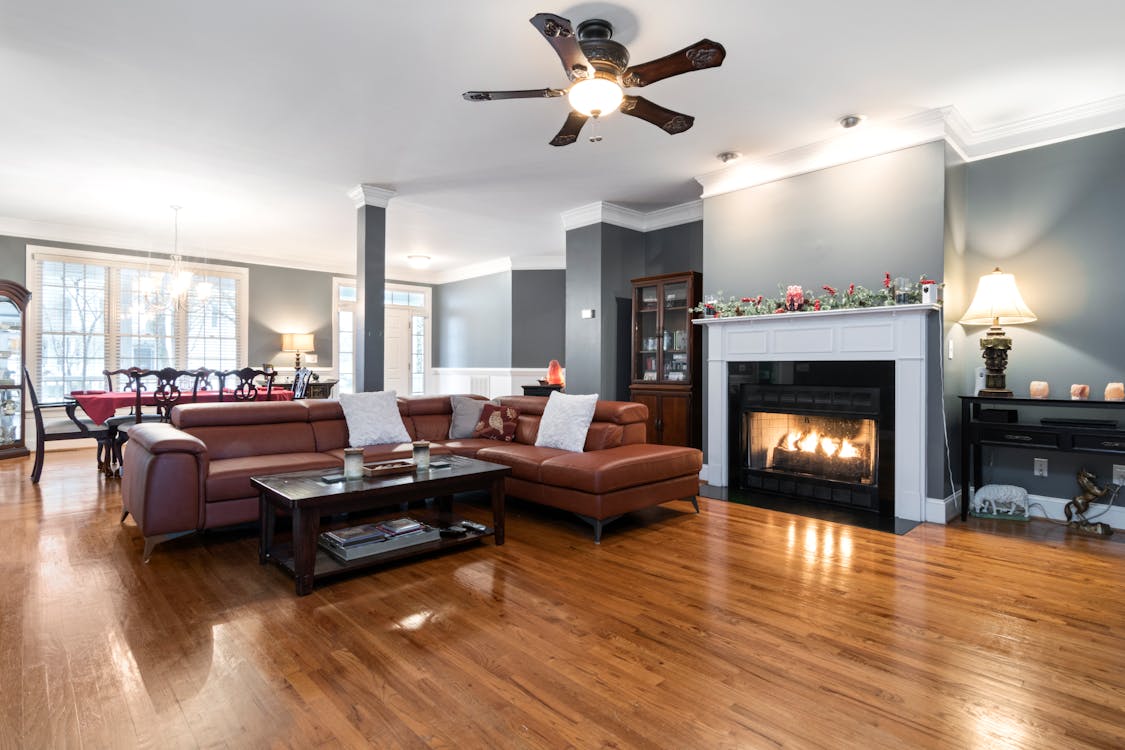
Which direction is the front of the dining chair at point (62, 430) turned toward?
to the viewer's right

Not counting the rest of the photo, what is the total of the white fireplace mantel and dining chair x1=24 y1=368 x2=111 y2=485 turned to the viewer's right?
1

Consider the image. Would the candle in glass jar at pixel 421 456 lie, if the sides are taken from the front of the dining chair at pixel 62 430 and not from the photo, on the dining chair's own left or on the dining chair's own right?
on the dining chair's own right

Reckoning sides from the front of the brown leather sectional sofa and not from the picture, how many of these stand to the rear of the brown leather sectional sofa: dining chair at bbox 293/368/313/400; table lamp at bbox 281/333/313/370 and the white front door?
3

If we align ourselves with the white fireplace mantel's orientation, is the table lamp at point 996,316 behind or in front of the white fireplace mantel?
behind

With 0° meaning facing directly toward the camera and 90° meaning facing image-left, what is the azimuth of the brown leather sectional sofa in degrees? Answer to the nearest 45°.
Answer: approximately 0°

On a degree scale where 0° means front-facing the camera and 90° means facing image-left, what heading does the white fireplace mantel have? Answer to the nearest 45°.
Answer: approximately 45°

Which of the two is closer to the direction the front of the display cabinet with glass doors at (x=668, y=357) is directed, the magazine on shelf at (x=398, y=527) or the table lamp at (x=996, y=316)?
the magazine on shelf

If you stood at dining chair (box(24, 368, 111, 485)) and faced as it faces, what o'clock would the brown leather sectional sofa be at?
The brown leather sectional sofa is roughly at 2 o'clock from the dining chair.

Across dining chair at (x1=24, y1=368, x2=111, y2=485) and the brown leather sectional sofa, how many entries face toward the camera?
1
